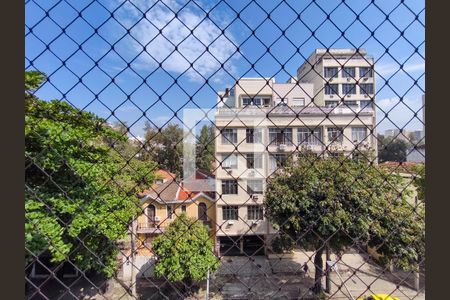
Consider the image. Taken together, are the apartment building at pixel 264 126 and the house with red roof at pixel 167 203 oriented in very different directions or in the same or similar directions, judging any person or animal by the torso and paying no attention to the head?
same or similar directions

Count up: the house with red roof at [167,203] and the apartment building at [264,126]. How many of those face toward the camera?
2

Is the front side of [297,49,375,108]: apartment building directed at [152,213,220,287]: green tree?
no

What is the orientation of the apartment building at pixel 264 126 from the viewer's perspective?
toward the camera

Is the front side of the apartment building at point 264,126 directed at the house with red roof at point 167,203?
no

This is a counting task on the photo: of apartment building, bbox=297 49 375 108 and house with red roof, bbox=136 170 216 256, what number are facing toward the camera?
2

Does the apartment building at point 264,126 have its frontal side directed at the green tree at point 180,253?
no

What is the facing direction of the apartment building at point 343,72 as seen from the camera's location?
facing the viewer
